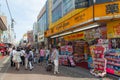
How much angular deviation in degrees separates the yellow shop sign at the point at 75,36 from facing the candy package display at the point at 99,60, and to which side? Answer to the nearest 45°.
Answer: approximately 45° to its left

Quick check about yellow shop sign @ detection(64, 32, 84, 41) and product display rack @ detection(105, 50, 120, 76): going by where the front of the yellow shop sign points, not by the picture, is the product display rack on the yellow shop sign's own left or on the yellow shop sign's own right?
on the yellow shop sign's own left

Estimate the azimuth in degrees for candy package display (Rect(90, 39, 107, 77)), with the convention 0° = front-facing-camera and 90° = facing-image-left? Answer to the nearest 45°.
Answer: approximately 0°
